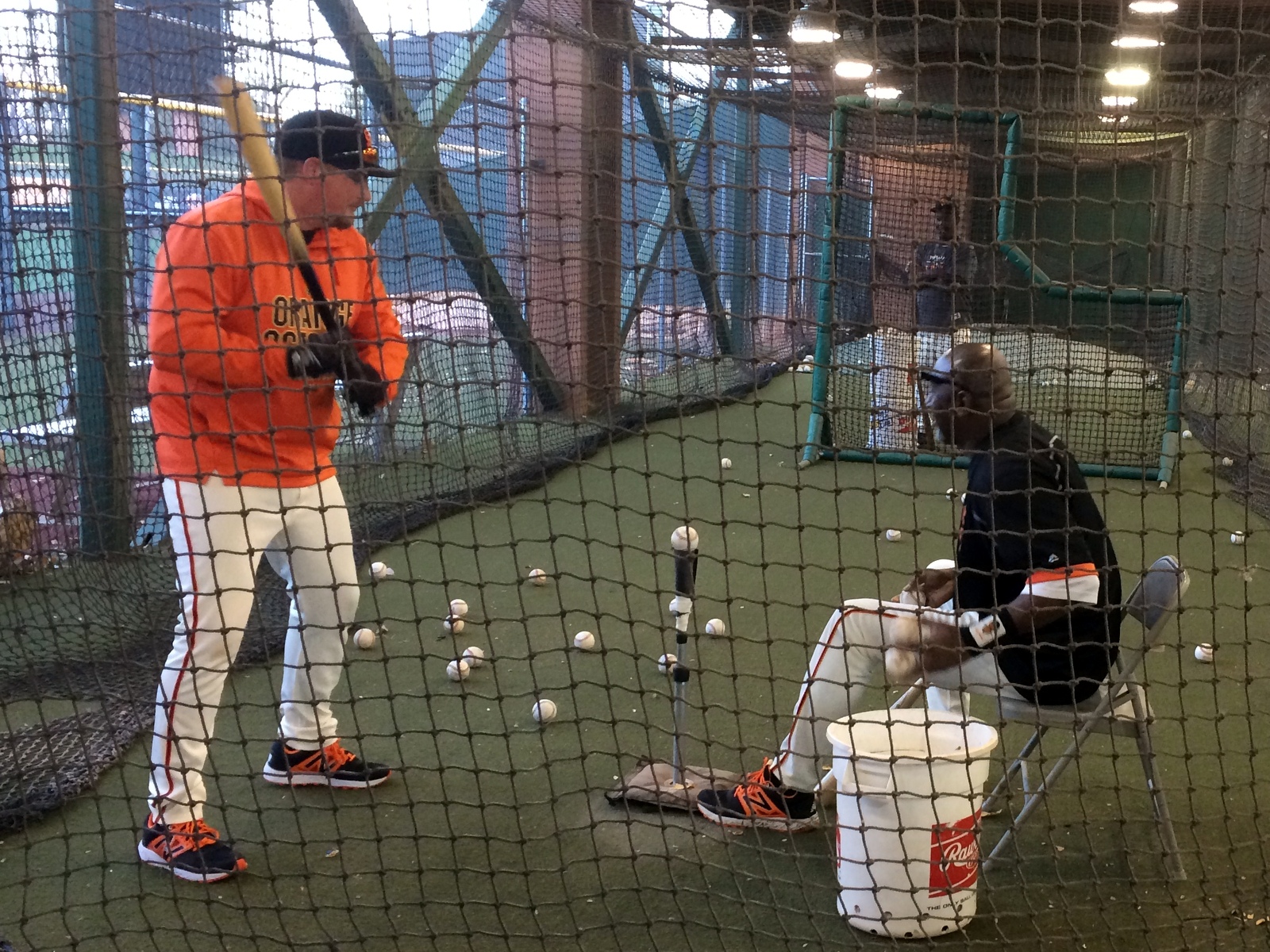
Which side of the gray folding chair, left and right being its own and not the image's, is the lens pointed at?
left

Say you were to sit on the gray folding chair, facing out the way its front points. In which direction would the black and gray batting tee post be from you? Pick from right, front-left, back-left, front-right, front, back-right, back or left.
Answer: front

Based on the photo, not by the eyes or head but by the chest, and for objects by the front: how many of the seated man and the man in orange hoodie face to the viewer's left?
1

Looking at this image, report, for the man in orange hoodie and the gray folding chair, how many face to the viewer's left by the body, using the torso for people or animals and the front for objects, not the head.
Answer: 1

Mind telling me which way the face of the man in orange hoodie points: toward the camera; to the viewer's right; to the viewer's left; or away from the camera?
to the viewer's right

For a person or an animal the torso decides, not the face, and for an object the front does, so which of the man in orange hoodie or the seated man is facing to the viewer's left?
the seated man

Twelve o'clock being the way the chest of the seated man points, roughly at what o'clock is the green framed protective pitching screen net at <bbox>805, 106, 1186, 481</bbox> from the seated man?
The green framed protective pitching screen net is roughly at 3 o'clock from the seated man.

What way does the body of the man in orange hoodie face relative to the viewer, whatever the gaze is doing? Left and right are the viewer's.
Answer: facing the viewer and to the right of the viewer

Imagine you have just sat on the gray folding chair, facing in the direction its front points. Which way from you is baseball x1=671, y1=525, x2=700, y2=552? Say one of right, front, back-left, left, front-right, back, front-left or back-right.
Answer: front

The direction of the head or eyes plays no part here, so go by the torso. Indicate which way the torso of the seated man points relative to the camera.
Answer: to the viewer's left

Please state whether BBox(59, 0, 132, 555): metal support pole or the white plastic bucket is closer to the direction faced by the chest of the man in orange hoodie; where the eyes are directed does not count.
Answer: the white plastic bucket

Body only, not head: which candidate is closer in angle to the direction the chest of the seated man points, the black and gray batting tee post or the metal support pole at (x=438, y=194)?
the black and gray batting tee post

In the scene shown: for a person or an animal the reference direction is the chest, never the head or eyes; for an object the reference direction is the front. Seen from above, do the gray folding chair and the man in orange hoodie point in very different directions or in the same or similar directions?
very different directions
